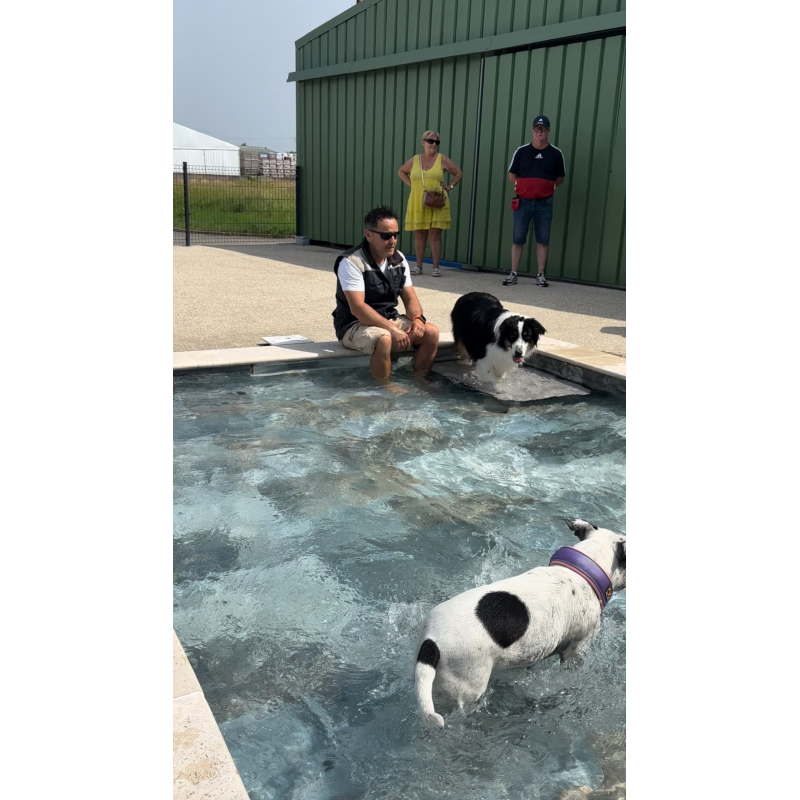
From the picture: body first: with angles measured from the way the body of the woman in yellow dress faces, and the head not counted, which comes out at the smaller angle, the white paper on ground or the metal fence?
the white paper on ground

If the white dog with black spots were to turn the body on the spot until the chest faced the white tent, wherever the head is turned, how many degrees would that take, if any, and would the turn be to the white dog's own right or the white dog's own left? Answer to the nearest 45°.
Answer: approximately 90° to the white dog's own left

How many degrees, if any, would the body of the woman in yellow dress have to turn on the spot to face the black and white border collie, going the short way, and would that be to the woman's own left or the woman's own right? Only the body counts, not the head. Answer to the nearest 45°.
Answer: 0° — they already face it

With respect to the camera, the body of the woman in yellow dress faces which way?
toward the camera

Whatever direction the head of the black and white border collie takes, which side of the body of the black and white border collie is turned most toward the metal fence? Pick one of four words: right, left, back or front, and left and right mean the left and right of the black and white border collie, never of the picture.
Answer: back

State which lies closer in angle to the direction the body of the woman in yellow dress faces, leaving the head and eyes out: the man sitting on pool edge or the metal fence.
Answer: the man sitting on pool edge

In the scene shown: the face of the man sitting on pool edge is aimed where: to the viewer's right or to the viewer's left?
to the viewer's right

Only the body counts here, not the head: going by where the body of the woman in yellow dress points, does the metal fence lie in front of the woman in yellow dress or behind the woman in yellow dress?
behind

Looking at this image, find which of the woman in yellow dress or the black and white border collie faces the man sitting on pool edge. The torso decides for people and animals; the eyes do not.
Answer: the woman in yellow dress

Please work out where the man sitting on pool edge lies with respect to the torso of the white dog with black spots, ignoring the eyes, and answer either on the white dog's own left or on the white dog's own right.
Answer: on the white dog's own left

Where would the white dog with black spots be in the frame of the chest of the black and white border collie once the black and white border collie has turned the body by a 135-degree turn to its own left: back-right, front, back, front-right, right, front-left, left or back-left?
back

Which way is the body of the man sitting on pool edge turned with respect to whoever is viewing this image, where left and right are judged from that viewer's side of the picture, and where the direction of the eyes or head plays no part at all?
facing the viewer and to the right of the viewer

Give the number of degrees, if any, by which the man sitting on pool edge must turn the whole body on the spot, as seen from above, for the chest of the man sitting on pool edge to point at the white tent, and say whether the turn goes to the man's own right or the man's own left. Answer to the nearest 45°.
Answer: approximately 135° to the man's own left
